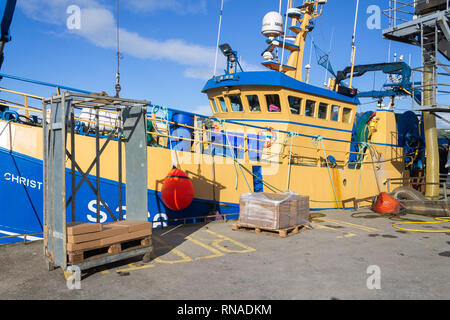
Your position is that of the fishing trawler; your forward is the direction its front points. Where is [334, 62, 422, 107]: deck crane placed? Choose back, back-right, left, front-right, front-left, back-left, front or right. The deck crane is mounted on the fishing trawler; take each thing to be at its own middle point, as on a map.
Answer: back

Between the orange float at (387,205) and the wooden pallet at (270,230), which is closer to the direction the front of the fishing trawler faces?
the wooden pallet

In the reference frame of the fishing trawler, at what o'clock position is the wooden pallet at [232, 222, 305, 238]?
The wooden pallet is roughly at 10 o'clock from the fishing trawler.

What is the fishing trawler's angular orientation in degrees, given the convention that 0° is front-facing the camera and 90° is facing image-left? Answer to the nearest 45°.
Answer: approximately 45°
